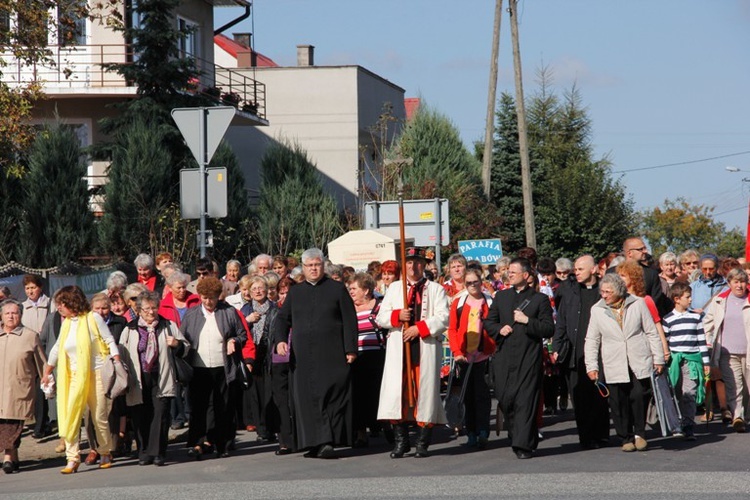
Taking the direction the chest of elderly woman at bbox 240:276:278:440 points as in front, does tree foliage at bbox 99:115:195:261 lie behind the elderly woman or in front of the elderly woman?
behind

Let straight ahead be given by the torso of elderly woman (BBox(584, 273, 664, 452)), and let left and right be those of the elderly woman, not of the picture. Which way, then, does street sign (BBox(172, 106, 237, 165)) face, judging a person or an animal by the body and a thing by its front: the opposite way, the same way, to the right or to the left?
the opposite way

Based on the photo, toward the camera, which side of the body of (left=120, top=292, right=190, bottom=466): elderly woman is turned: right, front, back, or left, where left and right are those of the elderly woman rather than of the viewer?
front

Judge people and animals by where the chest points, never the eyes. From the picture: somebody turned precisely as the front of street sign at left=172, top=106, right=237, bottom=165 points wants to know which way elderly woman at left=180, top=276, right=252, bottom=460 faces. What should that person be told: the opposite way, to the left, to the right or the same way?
the opposite way

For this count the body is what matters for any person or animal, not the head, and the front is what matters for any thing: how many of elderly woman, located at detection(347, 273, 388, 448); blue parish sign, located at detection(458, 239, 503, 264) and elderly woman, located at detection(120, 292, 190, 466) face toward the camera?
3

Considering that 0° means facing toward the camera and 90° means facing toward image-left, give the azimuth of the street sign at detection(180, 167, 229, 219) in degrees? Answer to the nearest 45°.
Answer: approximately 180°

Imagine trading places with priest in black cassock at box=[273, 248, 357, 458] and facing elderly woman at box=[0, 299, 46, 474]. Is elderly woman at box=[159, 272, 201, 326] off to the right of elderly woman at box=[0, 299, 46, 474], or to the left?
right

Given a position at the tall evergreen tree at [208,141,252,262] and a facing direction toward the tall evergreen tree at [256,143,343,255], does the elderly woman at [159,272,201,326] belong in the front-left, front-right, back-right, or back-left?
back-right

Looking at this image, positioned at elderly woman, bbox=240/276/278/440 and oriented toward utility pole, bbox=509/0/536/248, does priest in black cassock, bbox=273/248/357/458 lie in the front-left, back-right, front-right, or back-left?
back-right

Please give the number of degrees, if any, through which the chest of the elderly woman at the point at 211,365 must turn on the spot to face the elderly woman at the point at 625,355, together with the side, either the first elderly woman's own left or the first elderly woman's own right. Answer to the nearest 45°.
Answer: approximately 90° to the first elderly woman's own left

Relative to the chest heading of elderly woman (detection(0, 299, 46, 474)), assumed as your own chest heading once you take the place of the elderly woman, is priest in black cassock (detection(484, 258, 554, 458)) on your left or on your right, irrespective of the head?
on your left

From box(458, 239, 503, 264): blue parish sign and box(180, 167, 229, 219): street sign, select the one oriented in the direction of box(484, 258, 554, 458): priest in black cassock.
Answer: box(458, 239, 503, 264): blue parish sign
